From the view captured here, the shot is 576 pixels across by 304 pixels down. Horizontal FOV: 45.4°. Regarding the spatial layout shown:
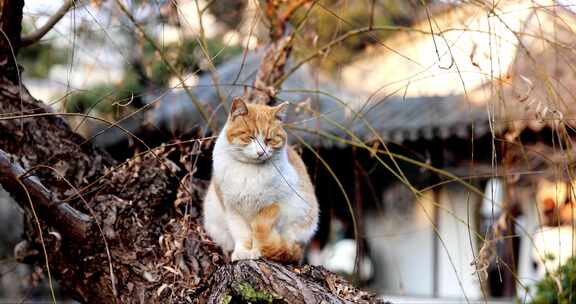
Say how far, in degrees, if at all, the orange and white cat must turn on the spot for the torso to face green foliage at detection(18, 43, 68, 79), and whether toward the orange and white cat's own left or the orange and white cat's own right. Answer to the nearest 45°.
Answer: approximately 180°

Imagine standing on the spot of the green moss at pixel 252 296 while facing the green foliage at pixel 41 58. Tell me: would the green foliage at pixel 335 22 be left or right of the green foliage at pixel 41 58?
right

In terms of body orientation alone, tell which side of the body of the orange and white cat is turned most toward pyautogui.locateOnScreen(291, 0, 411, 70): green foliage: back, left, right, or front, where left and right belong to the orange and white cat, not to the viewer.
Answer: back

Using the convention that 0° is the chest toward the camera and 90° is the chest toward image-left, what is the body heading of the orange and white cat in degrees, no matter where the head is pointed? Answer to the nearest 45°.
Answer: approximately 0°

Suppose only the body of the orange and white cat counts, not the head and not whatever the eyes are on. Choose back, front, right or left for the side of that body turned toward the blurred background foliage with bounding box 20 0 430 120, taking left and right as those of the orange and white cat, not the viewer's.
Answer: back
